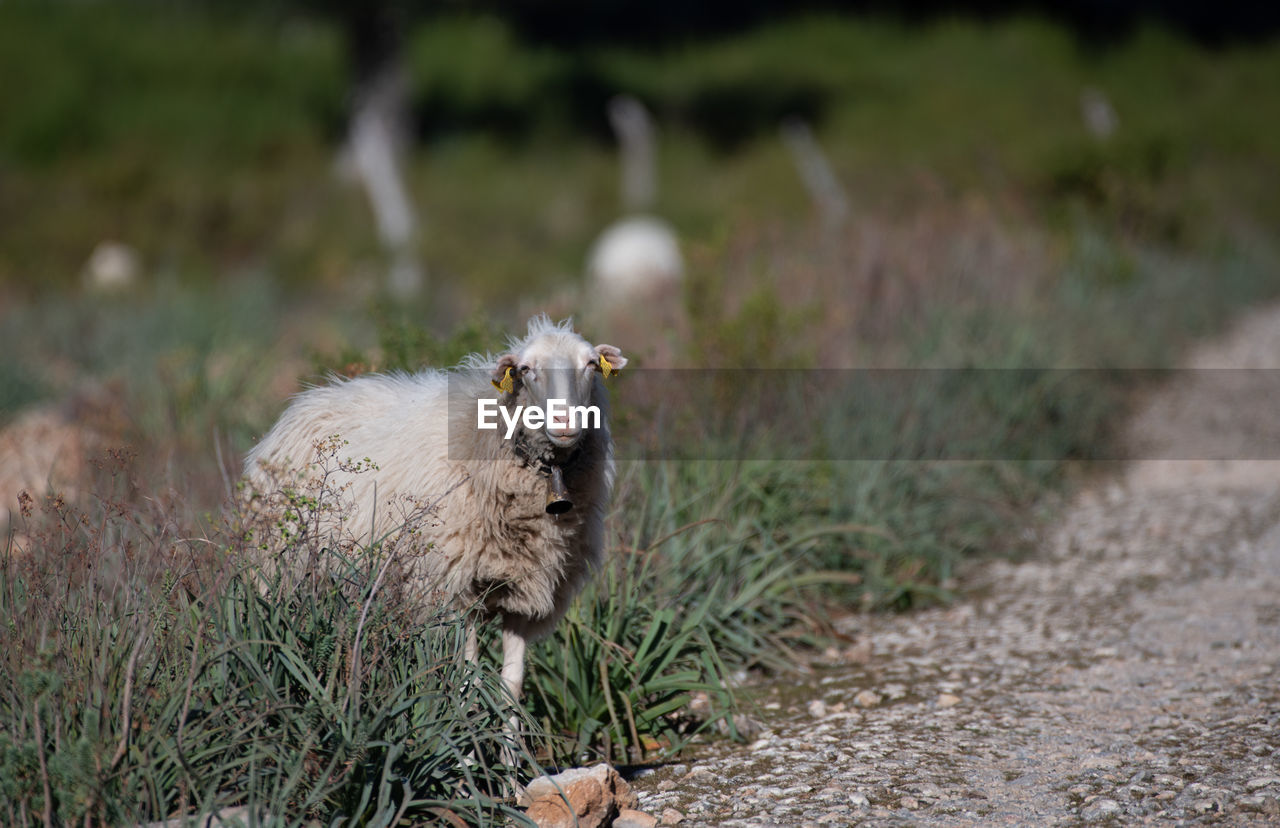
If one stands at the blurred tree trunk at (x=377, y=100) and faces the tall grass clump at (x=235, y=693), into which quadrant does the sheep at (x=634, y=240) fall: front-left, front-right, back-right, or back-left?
front-left

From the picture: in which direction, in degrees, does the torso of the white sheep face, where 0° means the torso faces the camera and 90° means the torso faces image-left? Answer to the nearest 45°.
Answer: approximately 315°

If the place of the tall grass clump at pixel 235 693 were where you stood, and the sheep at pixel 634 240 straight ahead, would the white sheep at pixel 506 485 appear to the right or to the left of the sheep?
right

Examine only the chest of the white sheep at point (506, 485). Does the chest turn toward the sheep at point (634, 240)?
no

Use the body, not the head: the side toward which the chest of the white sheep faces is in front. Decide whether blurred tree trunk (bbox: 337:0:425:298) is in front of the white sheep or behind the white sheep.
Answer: behind
